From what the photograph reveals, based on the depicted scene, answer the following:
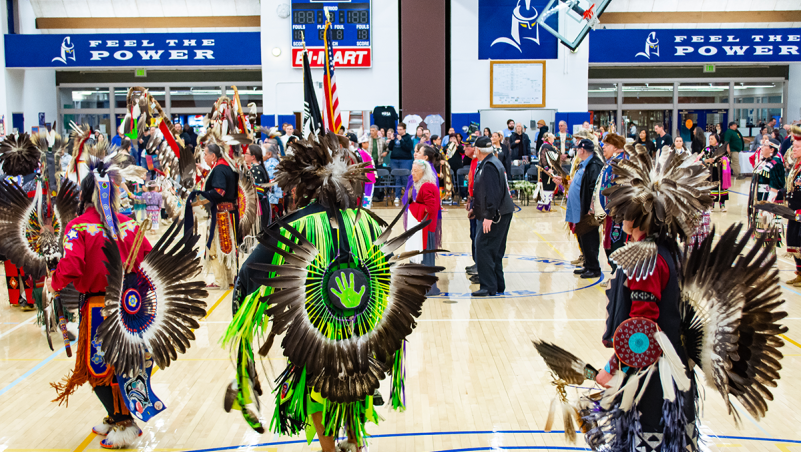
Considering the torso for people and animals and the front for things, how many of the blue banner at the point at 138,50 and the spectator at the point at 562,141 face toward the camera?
2

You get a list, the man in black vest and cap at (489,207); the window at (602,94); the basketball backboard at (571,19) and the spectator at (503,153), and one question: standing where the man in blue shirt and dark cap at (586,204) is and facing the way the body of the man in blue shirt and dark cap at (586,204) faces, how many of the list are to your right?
3

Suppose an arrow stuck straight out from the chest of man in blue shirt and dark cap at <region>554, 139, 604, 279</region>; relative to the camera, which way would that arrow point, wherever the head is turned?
to the viewer's left

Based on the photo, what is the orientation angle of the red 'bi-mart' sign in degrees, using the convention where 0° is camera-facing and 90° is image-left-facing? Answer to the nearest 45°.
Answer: approximately 0°

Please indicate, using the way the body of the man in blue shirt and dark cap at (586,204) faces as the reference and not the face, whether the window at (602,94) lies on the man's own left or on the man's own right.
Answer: on the man's own right

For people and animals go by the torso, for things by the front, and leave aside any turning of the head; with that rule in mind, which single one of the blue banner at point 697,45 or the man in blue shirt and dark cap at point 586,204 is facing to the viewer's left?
the man in blue shirt and dark cap

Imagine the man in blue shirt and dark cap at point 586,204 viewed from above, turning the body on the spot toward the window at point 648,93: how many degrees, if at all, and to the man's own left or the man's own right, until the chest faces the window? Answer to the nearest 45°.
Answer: approximately 90° to the man's own right
